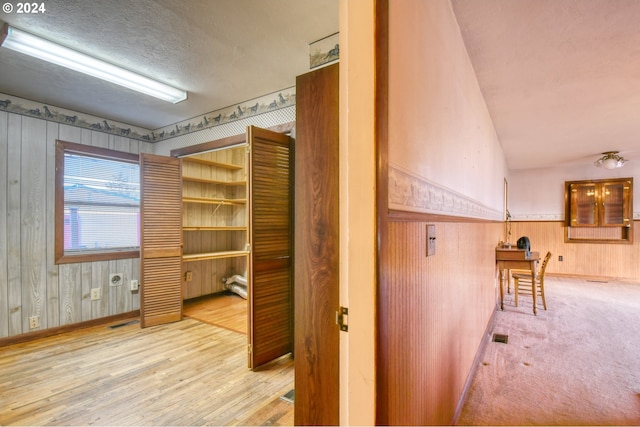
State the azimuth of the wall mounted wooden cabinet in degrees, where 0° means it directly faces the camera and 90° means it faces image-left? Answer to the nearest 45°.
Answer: approximately 0°

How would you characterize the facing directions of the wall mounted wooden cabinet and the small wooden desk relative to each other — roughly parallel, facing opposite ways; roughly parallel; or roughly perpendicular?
roughly perpendicular

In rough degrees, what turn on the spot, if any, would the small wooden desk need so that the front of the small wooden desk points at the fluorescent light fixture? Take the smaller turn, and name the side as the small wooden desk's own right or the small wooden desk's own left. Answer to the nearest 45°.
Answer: approximately 135° to the small wooden desk's own right

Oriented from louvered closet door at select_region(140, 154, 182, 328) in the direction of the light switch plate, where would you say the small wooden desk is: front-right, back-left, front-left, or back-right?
front-left

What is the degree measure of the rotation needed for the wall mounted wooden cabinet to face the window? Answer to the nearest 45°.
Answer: approximately 45° to its right

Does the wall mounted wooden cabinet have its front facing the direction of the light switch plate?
yes

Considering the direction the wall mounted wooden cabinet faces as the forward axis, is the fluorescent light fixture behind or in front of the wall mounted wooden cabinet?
in front

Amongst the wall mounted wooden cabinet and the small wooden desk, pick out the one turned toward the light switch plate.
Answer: the wall mounted wooden cabinet

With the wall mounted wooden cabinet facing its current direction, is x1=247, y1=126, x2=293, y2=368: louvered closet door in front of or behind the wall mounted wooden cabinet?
in front

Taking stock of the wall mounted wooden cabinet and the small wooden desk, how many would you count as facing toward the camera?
1

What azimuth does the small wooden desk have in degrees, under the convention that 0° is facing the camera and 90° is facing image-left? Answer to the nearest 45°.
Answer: approximately 270°

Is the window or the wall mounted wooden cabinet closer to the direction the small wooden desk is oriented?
the wall mounted wooden cabinet

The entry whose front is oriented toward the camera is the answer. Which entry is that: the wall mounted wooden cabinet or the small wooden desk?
the wall mounted wooden cabinet

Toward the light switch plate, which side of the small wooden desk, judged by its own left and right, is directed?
right
